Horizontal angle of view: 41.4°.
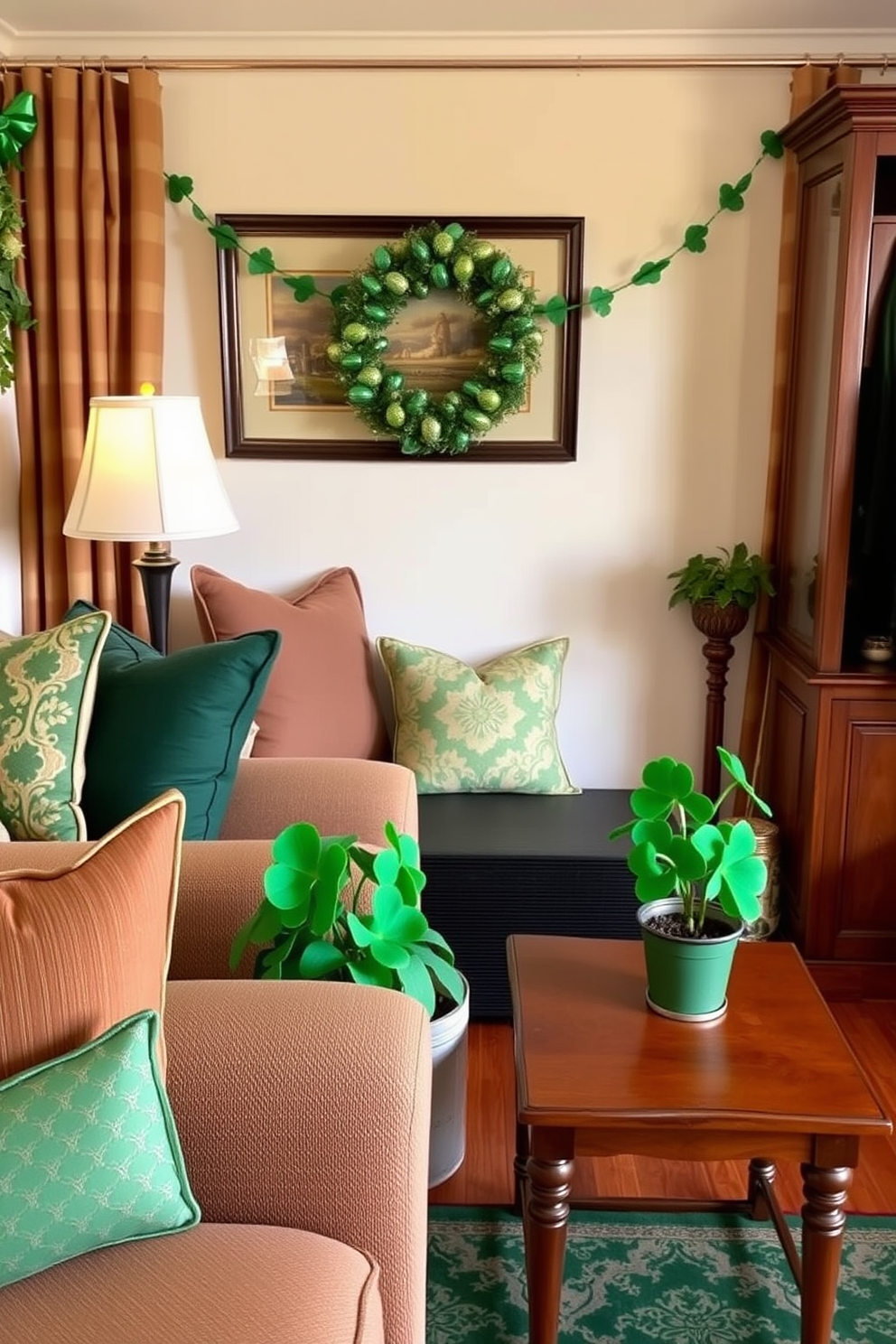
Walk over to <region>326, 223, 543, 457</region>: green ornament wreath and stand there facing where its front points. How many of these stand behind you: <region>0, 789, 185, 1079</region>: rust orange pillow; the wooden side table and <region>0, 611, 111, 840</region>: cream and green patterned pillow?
0

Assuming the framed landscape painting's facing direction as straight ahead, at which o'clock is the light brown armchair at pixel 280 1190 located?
The light brown armchair is roughly at 12 o'clock from the framed landscape painting.

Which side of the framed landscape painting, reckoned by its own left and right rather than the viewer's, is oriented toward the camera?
front

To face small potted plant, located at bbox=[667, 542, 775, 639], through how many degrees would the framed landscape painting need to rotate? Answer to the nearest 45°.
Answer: approximately 90° to its left

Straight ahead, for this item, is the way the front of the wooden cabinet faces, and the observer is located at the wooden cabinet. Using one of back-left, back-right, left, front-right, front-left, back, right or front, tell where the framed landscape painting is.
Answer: right

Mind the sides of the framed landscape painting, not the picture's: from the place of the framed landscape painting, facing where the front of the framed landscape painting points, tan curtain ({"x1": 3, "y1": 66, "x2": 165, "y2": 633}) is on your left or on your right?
on your right

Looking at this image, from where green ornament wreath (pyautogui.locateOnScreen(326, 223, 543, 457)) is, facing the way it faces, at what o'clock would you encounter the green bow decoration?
The green bow decoration is roughly at 3 o'clock from the green ornament wreath.

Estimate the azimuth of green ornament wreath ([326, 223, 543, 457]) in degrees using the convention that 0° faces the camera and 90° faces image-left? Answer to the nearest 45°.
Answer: approximately 0°

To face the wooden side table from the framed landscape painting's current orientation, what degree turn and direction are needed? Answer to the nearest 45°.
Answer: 0° — it already faces it

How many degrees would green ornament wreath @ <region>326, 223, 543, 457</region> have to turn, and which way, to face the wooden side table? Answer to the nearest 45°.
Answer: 0° — it already faces it

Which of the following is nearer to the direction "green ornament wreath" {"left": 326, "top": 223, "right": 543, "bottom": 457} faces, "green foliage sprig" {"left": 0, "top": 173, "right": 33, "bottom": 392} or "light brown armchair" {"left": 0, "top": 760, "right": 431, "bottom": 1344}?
the light brown armchair

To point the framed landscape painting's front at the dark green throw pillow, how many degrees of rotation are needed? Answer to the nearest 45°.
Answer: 0° — it already faces it
